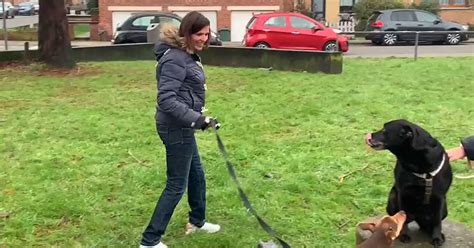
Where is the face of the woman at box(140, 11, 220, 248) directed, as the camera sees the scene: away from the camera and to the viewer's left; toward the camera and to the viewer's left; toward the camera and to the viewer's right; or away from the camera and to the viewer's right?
toward the camera and to the viewer's right

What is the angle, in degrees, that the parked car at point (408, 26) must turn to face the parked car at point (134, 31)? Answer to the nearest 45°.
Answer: approximately 135° to its right

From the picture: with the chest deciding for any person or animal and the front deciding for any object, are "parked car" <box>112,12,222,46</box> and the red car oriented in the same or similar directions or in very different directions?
same or similar directions

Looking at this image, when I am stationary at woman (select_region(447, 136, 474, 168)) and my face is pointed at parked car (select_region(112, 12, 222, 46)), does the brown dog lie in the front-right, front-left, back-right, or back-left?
back-left
